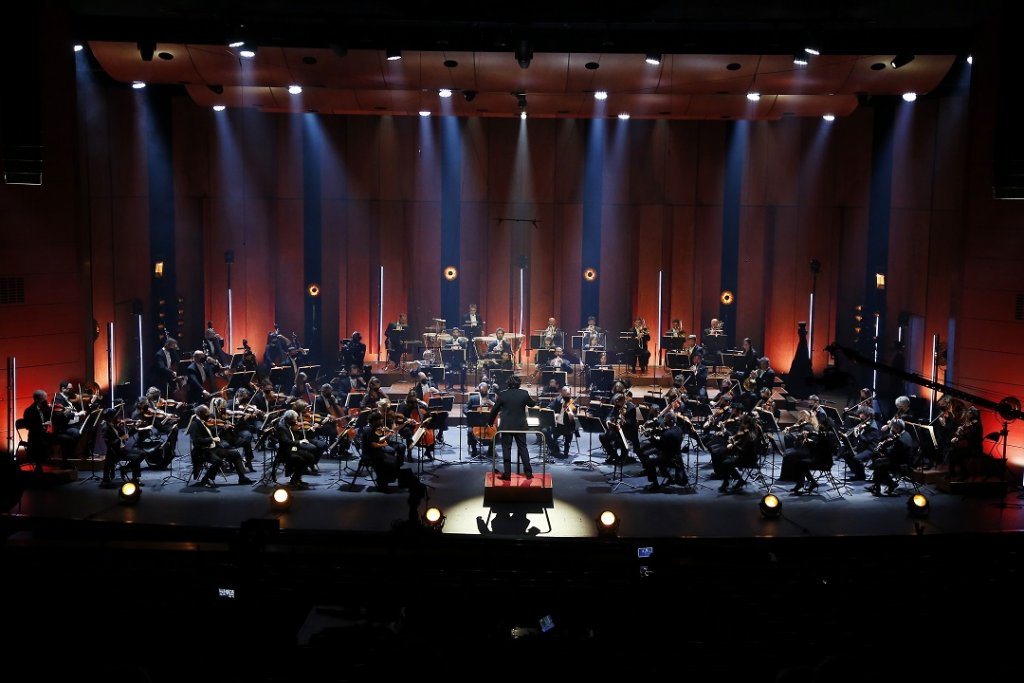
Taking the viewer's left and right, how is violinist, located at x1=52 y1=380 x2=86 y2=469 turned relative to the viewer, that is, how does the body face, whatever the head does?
facing the viewer and to the right of the viewer

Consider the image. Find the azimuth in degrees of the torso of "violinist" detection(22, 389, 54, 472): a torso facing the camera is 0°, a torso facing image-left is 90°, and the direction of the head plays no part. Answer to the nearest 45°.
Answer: approximately 315°

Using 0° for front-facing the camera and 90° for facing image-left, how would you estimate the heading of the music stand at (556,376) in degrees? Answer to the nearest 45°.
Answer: approximately 180°

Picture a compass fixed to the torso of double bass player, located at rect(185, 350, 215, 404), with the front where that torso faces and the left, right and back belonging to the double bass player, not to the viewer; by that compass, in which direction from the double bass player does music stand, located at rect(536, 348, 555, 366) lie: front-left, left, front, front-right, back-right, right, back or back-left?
front-left

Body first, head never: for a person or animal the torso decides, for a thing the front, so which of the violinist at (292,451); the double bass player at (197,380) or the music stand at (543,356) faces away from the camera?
the music stand

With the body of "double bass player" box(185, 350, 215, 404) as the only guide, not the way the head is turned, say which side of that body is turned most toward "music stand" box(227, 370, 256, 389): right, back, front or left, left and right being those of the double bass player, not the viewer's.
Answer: front

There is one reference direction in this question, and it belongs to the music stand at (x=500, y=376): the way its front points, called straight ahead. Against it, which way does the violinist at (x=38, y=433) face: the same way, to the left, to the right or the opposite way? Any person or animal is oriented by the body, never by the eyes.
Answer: to the right

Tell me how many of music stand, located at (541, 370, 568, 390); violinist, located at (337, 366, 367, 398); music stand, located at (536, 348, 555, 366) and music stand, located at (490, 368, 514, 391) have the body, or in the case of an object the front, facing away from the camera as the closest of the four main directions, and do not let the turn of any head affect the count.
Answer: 3

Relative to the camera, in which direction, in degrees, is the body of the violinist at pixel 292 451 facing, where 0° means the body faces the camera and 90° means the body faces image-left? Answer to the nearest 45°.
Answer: approximately 270°

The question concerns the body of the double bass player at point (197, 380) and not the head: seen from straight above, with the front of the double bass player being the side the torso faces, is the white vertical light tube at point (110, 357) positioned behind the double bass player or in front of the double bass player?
behind

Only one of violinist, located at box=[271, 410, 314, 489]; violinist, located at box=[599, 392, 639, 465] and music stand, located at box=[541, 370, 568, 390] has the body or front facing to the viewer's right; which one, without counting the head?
violinist, located at box=[271, 410, 314, 489]

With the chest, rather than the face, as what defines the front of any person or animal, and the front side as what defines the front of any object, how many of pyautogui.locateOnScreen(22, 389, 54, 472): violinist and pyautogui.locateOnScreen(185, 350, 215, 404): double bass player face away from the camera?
0

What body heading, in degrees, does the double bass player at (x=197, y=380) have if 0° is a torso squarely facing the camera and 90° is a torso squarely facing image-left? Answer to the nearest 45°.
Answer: approximately 315°

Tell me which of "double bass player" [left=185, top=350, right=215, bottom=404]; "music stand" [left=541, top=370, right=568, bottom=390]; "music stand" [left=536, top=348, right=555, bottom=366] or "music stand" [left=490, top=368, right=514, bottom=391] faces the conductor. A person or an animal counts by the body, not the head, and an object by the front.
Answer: the double bass player

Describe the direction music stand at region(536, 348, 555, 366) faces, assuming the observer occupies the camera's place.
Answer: facing away from the viewer

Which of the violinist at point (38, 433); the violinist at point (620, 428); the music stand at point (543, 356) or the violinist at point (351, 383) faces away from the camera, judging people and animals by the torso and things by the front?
the music stand

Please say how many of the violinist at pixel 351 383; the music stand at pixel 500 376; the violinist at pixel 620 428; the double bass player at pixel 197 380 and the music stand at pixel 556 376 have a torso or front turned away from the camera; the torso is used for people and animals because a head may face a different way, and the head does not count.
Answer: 2

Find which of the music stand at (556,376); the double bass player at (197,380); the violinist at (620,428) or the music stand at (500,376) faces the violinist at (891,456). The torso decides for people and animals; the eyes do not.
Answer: the double bass player at (197,380)
